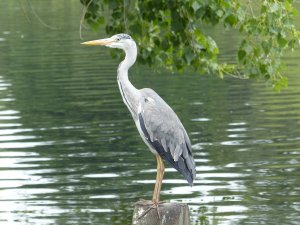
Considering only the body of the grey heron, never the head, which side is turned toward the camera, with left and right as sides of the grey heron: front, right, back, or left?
left
